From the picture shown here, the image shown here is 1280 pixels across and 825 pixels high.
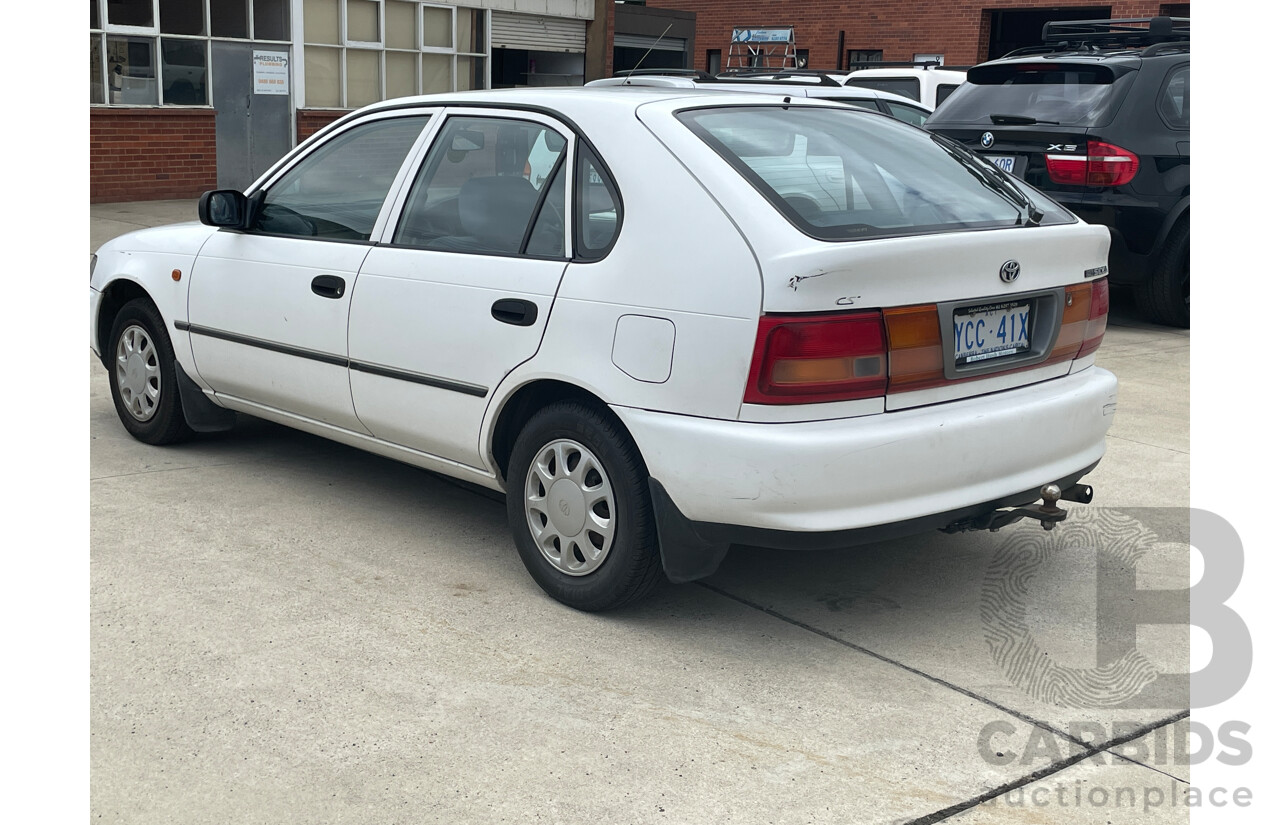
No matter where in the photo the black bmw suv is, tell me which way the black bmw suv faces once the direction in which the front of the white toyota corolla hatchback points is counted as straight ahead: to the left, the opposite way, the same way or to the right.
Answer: to the right

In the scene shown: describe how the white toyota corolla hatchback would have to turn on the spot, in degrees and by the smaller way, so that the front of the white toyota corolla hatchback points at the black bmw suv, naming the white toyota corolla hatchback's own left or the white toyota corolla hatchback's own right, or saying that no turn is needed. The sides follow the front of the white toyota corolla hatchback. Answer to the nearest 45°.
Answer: approximately 90° to the white toyota corolla hatchback's own right

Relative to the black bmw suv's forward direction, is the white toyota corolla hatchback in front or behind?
behind

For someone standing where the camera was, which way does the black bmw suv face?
facing away from the viewer and to the right of the viewer

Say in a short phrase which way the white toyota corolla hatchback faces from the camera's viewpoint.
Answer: facing away from the viewer and to the left of the viewer
